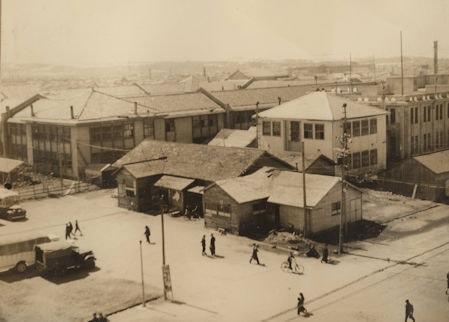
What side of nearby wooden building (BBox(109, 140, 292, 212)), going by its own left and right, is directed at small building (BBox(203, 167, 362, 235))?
left

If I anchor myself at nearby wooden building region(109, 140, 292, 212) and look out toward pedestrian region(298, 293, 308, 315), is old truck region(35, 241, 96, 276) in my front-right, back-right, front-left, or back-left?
front-right

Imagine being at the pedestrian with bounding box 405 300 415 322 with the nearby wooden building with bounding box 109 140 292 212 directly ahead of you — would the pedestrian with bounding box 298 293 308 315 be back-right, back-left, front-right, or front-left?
front-left

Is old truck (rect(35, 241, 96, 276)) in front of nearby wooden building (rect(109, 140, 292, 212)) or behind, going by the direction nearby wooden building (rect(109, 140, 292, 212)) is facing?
in front

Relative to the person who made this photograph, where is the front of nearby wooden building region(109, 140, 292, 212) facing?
facing the viewer and to the left of the viewer

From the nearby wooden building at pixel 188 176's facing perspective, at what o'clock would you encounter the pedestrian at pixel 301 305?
The pedestrian is roughly at 10 o'clock from the nearby wooden building.

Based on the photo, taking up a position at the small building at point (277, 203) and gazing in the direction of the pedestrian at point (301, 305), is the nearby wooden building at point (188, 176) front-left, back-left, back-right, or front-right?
back-right

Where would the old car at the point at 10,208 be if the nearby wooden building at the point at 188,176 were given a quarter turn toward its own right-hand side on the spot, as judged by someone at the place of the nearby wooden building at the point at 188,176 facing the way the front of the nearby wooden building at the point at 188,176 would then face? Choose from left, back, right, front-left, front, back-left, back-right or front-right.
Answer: front-left

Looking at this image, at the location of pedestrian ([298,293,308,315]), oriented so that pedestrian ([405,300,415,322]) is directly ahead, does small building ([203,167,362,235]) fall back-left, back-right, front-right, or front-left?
back-left
